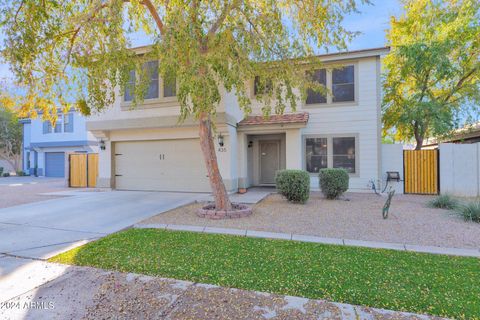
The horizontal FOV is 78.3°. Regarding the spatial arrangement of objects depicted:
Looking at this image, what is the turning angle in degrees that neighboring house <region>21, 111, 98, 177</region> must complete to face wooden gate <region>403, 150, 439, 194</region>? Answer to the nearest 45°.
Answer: approximately 45° to its left

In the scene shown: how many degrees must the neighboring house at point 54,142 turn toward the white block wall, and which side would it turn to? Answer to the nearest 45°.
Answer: approximately 45° to its left

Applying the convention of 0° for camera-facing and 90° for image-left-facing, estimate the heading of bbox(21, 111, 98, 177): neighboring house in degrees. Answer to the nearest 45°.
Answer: approximately 0°
